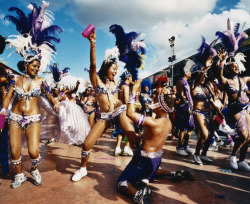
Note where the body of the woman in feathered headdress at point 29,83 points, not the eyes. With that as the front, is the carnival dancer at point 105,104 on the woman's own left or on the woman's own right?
on the woman's own left

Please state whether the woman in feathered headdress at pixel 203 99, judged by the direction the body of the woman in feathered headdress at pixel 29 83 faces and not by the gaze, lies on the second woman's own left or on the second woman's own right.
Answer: on the second woman's own left

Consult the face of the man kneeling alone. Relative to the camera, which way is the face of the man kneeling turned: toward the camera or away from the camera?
away from the camera

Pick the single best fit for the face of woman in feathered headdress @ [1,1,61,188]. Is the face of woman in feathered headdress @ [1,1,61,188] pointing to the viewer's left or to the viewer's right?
to the viewer's right

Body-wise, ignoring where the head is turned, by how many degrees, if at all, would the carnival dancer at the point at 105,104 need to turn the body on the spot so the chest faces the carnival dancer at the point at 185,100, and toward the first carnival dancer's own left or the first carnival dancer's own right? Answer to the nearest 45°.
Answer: approximately 90° to the first carnival dancer's own left

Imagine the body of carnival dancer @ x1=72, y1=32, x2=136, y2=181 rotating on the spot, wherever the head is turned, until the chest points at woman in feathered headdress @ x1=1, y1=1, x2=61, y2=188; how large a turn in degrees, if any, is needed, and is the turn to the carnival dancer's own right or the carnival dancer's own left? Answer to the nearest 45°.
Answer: approximately 135° to the carnival dancer's own right

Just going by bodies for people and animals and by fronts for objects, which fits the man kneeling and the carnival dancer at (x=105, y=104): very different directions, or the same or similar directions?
very different directions
